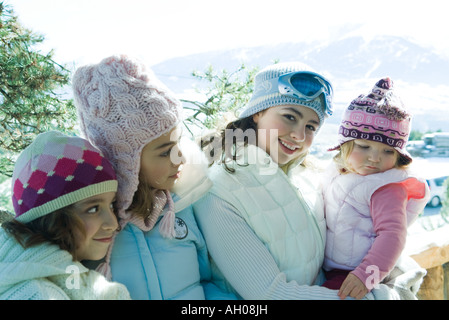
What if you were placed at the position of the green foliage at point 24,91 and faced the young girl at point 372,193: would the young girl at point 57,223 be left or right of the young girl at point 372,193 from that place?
right

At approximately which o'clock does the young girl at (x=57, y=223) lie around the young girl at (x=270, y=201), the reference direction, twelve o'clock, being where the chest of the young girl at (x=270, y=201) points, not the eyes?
the young girl at (x=57, y=223) is roughly at 3 o'clock from the young girl at (x=270, y=201).

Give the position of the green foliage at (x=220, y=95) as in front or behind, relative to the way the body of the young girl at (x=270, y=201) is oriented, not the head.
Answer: behind

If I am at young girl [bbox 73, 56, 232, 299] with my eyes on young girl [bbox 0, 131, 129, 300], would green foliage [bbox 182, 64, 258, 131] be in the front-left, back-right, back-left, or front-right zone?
back-right

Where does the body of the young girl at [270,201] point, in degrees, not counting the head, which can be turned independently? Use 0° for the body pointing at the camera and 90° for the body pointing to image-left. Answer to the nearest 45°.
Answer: approximately 315°

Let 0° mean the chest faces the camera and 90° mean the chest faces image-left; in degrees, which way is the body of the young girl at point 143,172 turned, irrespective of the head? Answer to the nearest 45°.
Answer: approximately 315°

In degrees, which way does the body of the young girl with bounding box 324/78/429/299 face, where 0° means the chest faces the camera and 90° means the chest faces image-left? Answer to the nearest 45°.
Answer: approximately 45°

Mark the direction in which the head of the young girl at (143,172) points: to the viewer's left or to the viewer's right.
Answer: to the viewer's right
